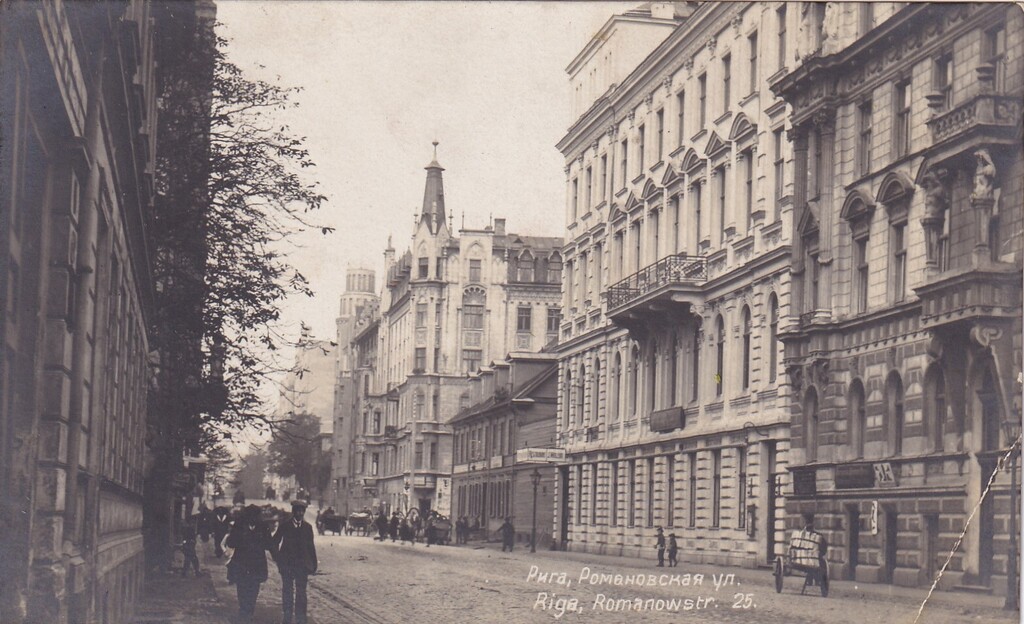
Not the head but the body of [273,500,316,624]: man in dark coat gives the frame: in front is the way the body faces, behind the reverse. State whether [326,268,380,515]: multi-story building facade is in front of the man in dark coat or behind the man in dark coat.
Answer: behind

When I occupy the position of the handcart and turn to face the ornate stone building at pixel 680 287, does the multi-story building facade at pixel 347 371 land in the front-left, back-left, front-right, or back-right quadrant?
front-left

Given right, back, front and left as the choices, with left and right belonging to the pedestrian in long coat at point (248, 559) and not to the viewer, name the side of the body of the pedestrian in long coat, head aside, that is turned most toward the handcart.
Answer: left

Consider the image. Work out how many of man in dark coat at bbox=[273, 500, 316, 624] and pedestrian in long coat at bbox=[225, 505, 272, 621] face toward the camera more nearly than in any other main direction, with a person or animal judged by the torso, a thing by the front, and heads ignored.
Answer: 2

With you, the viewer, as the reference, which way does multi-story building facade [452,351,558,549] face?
facing the viewer and to the left of the viewer

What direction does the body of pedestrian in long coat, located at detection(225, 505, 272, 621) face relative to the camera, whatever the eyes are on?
toward the camera

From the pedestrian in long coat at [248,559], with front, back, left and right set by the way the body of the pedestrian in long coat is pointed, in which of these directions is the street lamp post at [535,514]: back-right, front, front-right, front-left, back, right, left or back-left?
back-left
